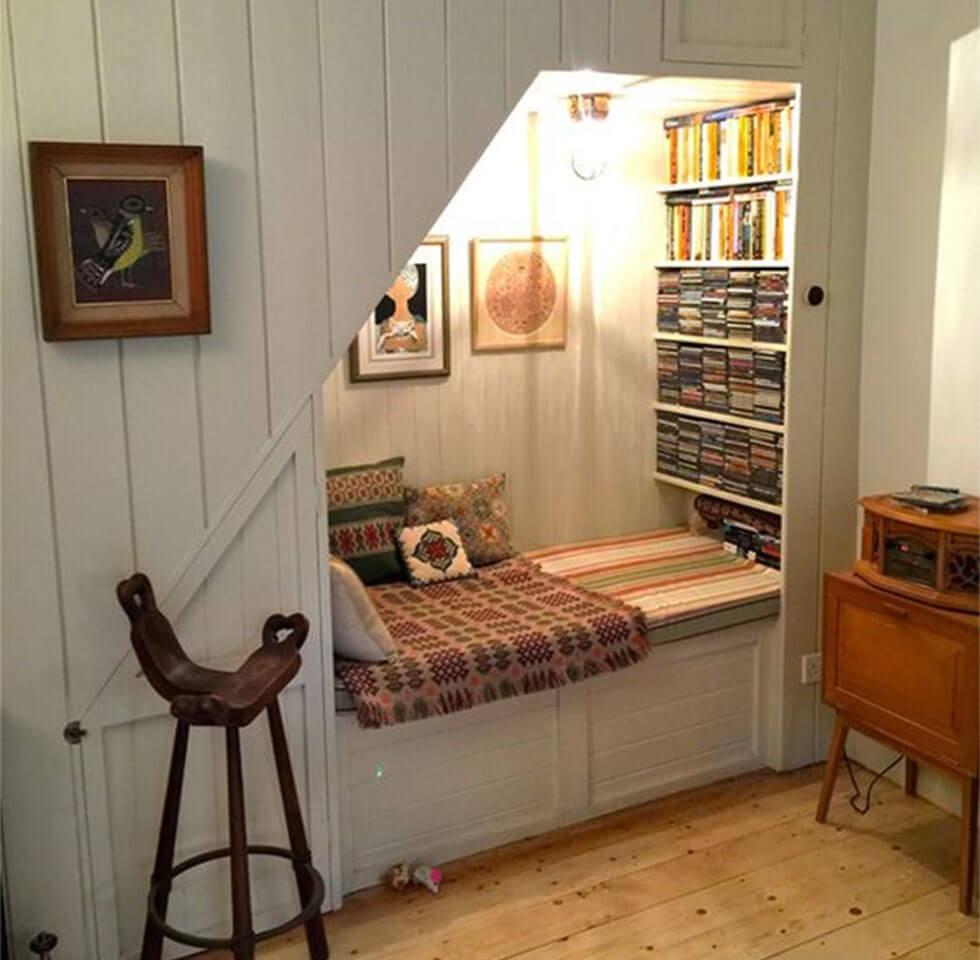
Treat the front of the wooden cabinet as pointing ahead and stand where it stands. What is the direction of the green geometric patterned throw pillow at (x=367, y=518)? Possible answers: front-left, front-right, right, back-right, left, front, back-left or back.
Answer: front-right

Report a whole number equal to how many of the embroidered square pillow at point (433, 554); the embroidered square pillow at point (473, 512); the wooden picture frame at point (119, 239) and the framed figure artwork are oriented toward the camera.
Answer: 4

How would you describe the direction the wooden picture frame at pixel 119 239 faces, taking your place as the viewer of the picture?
facing the viewer

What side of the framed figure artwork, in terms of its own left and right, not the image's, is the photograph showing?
front

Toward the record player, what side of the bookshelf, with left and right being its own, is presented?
left

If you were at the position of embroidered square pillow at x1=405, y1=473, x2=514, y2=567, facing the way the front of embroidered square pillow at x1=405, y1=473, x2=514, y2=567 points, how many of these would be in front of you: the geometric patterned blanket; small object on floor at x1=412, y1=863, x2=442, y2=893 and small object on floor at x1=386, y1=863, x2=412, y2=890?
3

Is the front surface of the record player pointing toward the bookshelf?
no

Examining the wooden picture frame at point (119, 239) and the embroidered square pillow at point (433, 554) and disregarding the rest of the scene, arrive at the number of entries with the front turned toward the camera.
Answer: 2

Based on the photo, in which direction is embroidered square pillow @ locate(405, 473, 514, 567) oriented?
toward the camera

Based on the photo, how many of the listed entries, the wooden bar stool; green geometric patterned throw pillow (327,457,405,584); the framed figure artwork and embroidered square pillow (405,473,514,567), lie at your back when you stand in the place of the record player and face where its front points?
0

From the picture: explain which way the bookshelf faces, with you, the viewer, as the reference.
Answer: facing the viewer and to the left of the viewer

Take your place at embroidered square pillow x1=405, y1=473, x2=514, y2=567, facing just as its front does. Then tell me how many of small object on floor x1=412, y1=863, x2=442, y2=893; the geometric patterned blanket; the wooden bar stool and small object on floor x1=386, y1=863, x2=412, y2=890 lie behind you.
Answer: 0

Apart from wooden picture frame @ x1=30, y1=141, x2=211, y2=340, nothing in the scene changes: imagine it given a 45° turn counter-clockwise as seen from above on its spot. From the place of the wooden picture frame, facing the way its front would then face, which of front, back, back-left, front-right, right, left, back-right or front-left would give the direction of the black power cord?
front-left
